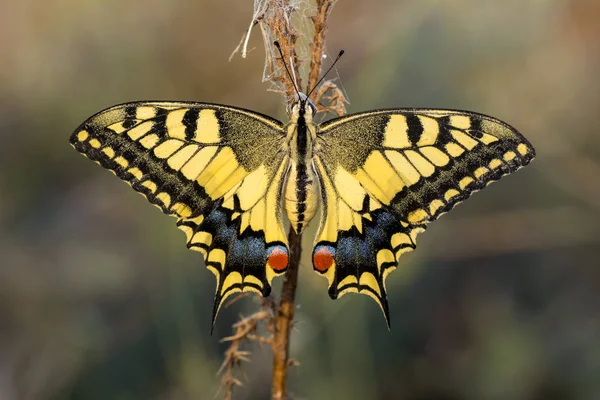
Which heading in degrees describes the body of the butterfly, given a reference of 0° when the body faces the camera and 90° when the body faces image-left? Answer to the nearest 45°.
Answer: approximately 180°
